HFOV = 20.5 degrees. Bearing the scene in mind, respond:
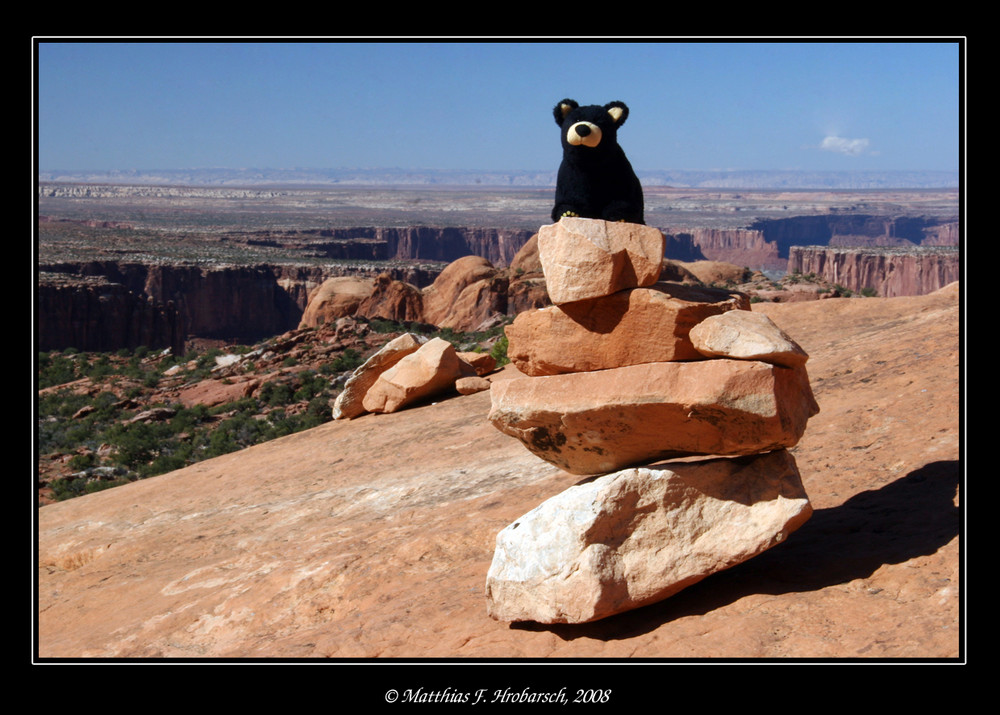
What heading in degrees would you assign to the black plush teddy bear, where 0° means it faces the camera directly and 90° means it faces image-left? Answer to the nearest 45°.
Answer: approximately 45°

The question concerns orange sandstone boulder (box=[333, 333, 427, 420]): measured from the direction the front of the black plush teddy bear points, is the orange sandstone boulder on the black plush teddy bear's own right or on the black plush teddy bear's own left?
on the black plush teddy bear's own right

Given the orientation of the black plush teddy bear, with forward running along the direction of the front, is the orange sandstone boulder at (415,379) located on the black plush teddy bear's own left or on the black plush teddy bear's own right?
on the black plush teddy bear's own right

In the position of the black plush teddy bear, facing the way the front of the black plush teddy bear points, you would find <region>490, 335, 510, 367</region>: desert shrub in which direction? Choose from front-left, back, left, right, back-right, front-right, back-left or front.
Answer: back-right
